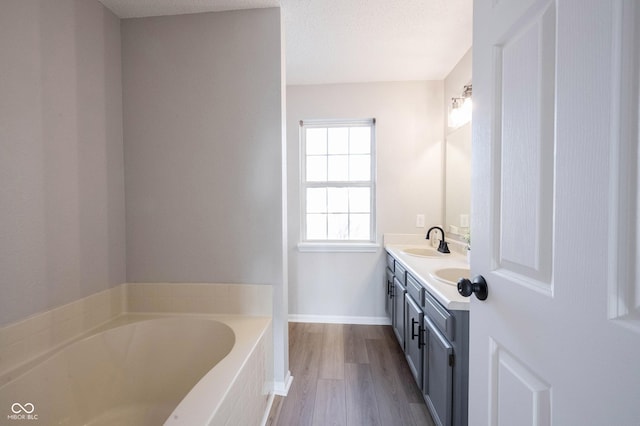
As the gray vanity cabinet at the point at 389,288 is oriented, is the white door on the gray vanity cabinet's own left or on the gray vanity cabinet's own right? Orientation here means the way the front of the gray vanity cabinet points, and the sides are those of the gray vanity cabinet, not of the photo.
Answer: on the gray vanity cabinet's own left

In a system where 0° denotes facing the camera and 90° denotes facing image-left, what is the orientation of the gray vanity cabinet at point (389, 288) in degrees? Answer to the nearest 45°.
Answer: approximately 90°
